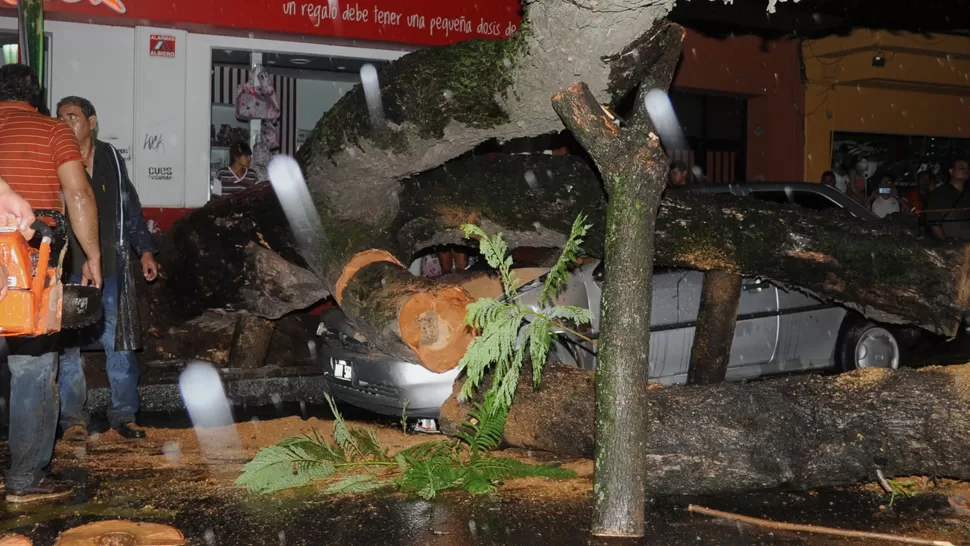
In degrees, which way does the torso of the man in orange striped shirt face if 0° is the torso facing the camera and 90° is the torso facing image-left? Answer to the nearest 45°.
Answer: approximately 225°

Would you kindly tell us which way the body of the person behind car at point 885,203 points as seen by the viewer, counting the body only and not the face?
toward the camera

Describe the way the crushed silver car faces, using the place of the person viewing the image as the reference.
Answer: facing the viewer and to the left of the viewer

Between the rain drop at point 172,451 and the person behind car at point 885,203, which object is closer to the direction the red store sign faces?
the rain drop

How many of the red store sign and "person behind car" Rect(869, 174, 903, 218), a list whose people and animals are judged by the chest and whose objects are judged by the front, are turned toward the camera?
2

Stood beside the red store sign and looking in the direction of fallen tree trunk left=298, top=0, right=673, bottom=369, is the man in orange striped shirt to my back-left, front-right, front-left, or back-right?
front-right

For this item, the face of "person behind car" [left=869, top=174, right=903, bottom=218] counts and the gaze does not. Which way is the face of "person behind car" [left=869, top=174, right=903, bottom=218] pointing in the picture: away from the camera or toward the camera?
toward the camera

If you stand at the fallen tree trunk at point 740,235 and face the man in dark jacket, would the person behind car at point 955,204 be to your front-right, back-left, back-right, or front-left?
back-right

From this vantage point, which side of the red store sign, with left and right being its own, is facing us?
front

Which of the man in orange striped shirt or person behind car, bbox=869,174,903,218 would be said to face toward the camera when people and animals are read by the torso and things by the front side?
the person behind car

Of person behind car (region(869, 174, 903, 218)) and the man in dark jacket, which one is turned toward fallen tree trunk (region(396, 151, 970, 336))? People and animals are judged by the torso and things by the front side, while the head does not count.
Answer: the person behind car

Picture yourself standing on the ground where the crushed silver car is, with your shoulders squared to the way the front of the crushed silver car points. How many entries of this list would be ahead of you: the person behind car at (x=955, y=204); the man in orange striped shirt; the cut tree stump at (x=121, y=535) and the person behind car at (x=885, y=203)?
2
